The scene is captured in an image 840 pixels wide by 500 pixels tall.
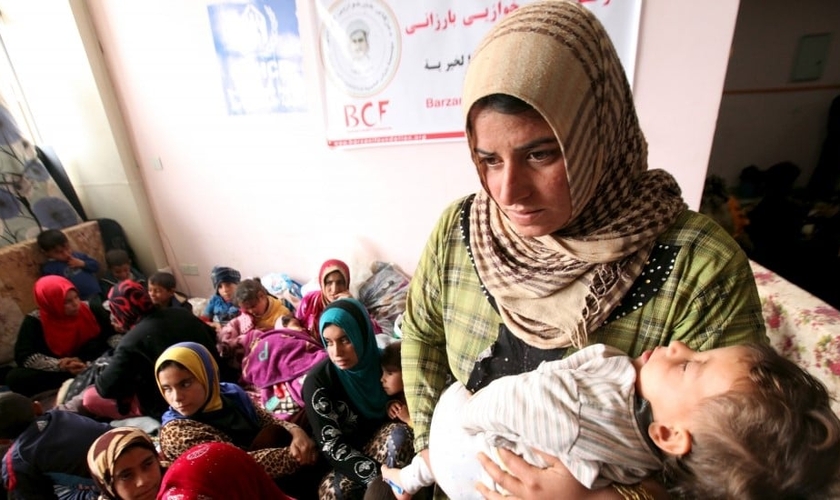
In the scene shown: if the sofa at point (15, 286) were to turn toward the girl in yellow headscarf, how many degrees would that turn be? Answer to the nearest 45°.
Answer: approximately 45° to its right

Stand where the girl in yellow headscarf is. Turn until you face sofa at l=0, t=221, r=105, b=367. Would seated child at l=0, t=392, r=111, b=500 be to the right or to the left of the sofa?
left

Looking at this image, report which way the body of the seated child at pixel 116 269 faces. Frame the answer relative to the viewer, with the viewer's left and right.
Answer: facing the viewer and to the right of the viewer

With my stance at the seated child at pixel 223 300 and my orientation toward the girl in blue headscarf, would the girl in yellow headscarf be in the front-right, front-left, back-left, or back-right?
front-right

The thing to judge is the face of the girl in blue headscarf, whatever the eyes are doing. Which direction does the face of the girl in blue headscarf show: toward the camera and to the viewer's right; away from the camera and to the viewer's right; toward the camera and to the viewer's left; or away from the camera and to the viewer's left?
toward the camera and to the viewer's left

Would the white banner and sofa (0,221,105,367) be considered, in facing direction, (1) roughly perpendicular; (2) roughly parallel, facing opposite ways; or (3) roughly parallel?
roughly perpendicular

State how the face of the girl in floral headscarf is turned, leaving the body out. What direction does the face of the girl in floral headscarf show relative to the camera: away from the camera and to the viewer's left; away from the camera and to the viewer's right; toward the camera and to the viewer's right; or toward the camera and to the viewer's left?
toward the camera and to the viewer's right

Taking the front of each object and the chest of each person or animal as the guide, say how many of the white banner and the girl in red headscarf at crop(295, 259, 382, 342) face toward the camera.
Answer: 2

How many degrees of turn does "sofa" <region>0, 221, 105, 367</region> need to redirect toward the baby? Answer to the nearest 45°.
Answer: approximately 45° to its right

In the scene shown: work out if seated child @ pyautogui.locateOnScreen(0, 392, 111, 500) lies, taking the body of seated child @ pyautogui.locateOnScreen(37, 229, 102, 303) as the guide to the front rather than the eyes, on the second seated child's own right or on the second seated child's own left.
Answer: on the second seated child's own right

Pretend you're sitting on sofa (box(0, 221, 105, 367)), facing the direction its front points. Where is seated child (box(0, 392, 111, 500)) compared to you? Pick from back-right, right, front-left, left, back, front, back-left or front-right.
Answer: front-right

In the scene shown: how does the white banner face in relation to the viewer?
toward the camera

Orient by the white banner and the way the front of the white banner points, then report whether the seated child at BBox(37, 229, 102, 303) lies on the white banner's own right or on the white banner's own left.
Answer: on the white banner's own right
